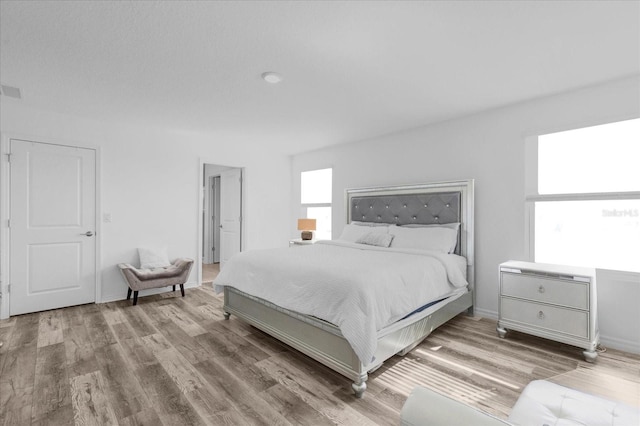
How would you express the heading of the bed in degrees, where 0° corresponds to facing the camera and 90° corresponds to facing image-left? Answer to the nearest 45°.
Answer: approximately 45°

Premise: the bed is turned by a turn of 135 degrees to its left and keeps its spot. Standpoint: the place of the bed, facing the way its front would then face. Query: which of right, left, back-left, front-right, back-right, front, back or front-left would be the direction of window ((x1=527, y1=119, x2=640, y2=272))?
front

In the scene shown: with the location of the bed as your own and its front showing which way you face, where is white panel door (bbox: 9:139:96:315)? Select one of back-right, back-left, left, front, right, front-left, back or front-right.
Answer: front-right

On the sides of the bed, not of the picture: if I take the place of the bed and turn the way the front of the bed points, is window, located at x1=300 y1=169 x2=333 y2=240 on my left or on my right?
on my right

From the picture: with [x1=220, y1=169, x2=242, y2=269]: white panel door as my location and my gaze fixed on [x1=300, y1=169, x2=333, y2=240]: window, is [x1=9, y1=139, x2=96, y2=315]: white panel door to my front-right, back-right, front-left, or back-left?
back-right

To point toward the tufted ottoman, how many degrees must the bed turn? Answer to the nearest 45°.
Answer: approximately 90° to its left

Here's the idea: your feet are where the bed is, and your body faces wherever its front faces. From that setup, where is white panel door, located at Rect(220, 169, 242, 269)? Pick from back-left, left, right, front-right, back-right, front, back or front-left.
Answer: right

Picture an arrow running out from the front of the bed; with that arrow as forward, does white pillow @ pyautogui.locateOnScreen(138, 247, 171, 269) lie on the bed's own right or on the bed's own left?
on the bed's own right

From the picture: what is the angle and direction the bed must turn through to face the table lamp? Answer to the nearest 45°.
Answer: approximately 135° to its right
